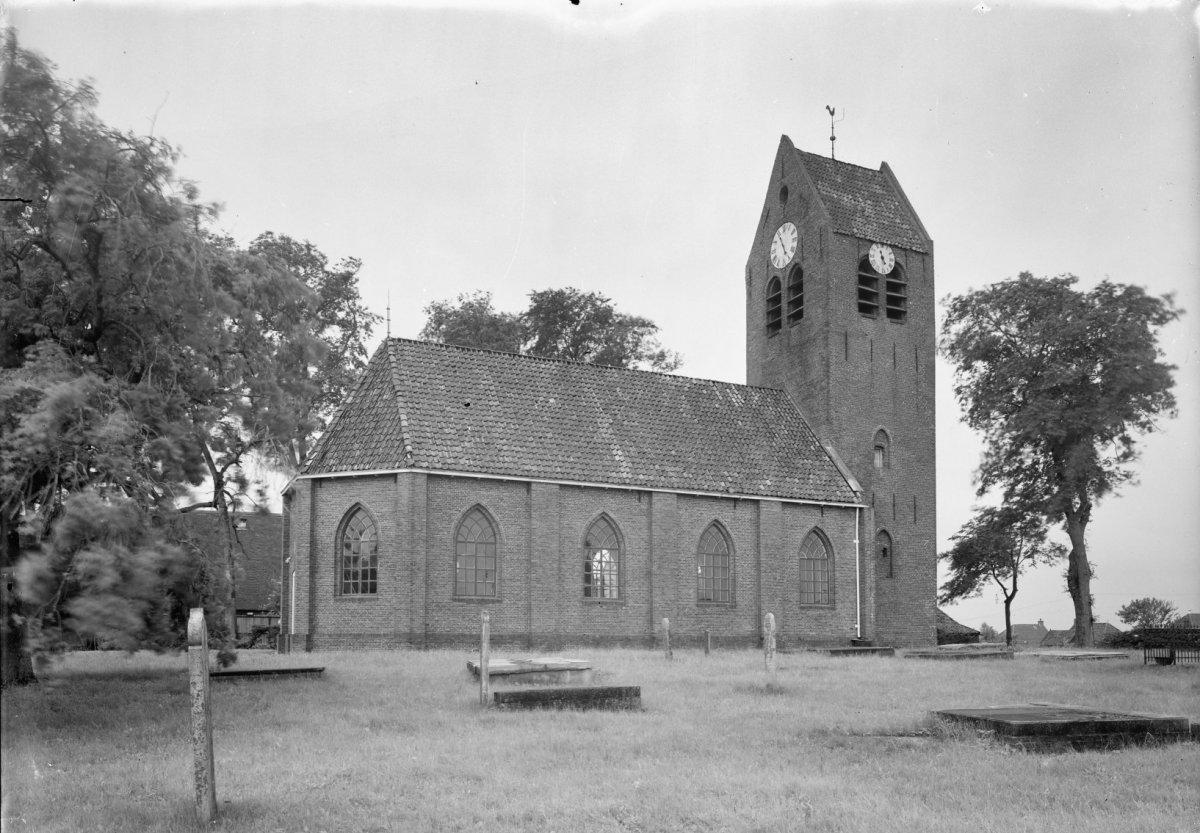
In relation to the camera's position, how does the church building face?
facing away from the viewer and to the right of the viewer

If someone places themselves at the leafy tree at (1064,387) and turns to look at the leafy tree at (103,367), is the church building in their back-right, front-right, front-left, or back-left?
front-right

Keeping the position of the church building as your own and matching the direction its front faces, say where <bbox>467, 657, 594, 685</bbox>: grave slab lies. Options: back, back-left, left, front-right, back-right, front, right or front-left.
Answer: back-right

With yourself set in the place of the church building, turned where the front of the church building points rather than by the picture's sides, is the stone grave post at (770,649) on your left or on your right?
on your right

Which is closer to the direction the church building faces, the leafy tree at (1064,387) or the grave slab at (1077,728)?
the leafy tree

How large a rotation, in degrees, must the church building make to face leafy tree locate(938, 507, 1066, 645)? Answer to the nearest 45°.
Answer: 0° — it already faces it

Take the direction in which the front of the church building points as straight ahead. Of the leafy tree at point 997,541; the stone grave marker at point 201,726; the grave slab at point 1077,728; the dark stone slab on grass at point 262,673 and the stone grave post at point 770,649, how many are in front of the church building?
1

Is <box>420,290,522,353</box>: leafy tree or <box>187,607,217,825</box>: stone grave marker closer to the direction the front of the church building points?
the leafy tree

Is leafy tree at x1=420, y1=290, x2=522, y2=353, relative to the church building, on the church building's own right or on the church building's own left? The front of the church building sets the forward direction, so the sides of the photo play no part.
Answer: on the church building's own left

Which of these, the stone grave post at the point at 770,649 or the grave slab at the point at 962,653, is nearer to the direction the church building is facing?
the grave slab

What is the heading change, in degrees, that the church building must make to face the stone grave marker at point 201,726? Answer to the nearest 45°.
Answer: approximately 135° to its right

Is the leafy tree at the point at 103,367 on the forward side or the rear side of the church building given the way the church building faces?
on the rear side

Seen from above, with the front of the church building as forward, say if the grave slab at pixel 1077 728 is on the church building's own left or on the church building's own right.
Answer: on the church building's own right

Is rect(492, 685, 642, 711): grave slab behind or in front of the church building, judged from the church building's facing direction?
behind
